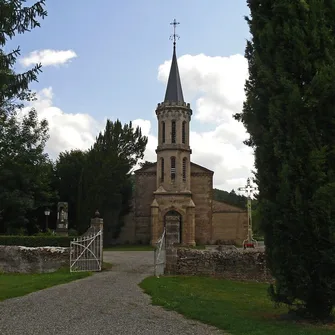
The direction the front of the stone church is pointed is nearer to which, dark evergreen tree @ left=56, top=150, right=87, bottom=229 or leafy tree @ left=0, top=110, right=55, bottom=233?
the leafy tree

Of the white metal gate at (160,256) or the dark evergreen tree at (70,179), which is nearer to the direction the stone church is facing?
the white metal gate

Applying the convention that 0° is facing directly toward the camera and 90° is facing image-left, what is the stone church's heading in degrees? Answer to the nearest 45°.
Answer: approximately 0°

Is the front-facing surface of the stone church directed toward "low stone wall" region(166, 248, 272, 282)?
yes

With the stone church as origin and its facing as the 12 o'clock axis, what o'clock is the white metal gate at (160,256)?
The white metal gate is roughly at 12 o'clock from the stone church.

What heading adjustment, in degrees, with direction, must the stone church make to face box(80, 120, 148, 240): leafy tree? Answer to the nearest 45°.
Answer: approximately 45° to its right

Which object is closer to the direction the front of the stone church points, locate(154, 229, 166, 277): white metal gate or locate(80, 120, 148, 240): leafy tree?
the white metal gate
